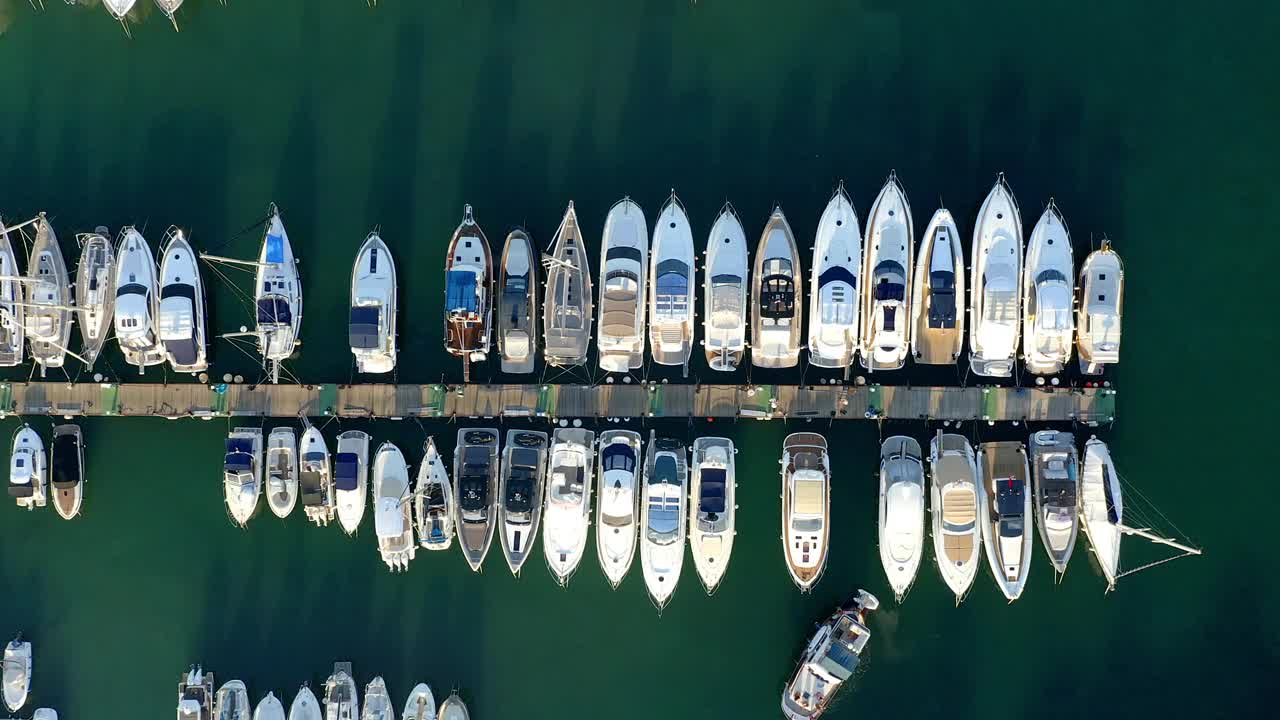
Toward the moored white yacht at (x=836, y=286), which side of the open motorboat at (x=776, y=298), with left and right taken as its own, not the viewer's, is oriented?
right

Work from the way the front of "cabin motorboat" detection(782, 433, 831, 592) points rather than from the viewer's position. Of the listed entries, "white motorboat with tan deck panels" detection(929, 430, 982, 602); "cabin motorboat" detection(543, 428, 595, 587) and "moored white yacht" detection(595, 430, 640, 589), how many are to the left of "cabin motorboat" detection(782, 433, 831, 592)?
1

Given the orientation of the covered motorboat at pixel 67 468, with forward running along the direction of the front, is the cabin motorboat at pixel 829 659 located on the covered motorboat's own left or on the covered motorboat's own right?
on the covered motorboat's own left

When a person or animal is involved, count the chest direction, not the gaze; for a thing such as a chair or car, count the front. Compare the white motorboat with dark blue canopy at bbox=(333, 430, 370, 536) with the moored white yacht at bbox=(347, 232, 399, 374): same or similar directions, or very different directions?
very different directions

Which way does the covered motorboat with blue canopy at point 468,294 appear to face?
away from the camera

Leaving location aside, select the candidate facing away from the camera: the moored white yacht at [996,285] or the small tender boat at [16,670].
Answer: the moored white yacht
